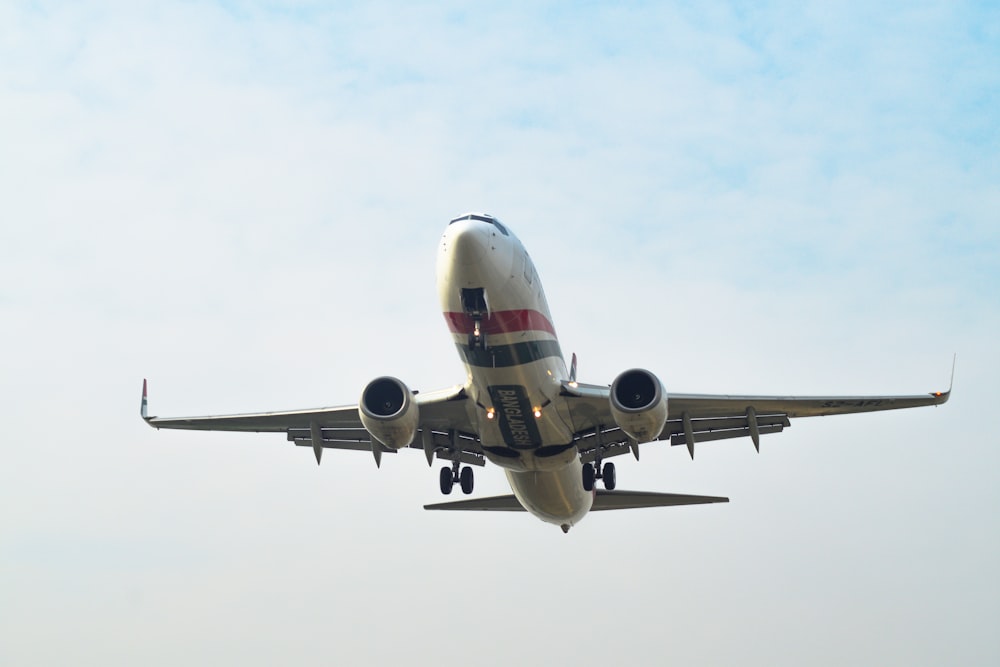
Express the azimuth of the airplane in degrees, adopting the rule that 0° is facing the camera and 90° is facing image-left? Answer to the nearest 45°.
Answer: approximately 0°
